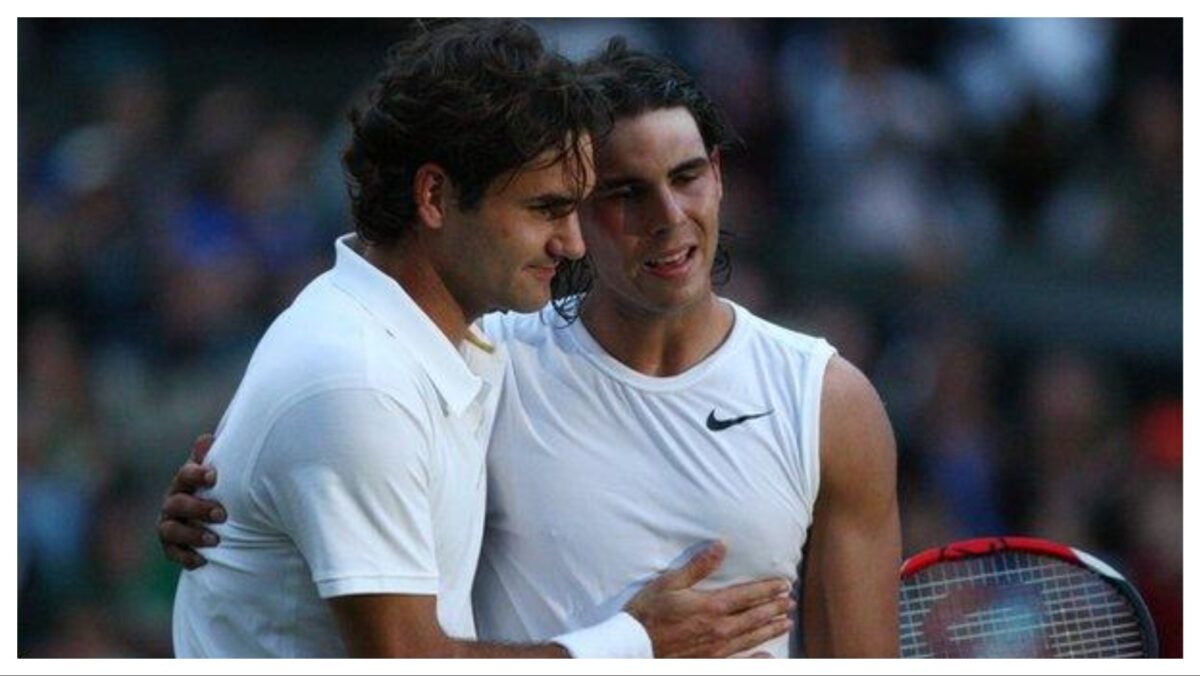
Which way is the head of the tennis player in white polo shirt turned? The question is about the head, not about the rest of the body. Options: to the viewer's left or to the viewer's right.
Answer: to the viewer's right

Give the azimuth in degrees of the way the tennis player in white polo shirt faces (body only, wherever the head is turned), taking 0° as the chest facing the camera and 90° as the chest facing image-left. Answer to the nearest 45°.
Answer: approximately 270°
